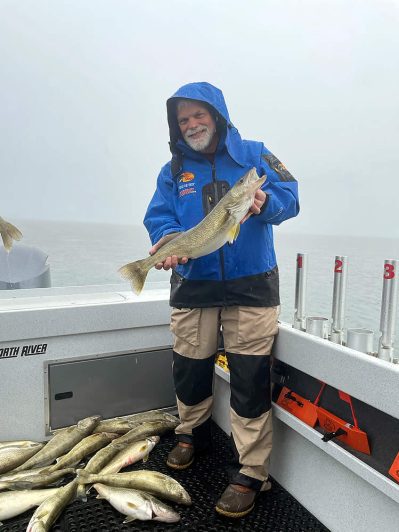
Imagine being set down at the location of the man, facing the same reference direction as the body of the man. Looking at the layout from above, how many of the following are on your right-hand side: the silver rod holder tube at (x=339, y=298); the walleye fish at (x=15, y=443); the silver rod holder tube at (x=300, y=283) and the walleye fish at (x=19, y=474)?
2

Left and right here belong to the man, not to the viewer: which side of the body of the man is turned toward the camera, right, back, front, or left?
front

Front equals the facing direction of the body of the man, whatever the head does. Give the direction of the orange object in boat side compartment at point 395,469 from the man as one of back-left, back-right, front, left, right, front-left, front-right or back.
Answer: front-left

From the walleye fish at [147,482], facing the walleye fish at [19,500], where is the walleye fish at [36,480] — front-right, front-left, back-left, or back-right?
front-right

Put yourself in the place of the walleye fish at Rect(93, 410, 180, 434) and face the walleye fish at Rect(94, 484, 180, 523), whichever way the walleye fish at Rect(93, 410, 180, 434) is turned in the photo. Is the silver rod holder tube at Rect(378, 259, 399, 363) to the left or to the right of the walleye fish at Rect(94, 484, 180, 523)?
left

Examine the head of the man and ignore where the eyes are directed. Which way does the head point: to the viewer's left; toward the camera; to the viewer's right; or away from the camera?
toward the camera

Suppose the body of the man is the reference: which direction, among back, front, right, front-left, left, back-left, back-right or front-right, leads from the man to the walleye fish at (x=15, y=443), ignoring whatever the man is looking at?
right

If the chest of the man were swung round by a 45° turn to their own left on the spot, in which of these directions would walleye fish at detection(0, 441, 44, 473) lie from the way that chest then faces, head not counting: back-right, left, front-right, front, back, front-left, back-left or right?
back-right

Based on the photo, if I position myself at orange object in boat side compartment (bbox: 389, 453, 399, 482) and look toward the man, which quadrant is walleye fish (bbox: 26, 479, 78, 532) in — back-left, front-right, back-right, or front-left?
front-left
